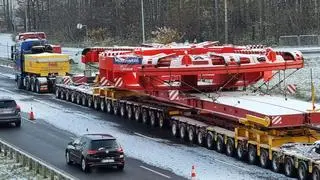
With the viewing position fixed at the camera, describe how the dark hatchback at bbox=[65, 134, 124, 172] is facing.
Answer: facing away from the viewer and to the left of the viewer

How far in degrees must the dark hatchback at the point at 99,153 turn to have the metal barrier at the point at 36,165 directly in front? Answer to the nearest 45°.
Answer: approximately 45° to its left

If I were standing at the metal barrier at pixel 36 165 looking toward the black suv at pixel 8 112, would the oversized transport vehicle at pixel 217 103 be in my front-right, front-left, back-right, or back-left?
front-right

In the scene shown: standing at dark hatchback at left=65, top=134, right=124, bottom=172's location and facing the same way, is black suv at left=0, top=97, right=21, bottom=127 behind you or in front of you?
in front
